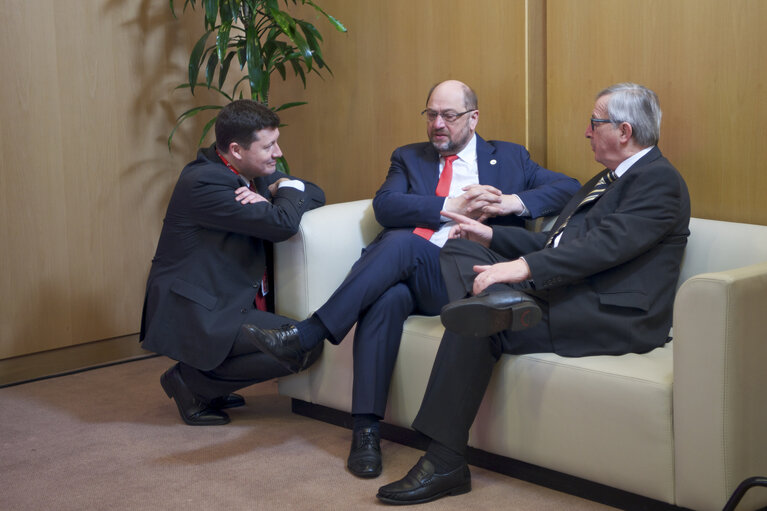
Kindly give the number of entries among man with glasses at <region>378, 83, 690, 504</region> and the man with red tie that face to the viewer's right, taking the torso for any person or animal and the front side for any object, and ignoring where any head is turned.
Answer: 0

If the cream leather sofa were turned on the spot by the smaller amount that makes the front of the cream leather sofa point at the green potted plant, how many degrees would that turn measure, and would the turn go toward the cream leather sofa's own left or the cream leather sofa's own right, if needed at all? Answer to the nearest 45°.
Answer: approximately 90° to the cream leather sofa's own right

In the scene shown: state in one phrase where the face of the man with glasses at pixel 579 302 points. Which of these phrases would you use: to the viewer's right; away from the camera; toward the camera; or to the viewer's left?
to the viewer's left

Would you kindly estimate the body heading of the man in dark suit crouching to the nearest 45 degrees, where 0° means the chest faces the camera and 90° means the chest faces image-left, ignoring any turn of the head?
approximately 270°

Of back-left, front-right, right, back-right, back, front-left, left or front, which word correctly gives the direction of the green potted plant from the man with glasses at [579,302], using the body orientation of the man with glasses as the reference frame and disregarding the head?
front-right

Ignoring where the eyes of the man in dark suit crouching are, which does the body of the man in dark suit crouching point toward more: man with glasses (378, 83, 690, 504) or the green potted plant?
the man with glasses

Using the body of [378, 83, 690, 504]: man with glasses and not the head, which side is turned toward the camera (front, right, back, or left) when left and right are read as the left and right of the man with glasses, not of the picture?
left

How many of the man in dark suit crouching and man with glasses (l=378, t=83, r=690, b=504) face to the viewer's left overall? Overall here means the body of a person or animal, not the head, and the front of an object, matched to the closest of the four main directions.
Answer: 1

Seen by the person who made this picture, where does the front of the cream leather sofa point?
facing the viewer and to the left of the viewer

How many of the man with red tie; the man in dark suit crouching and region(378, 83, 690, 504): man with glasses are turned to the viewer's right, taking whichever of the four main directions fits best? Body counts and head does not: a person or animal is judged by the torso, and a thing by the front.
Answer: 1
